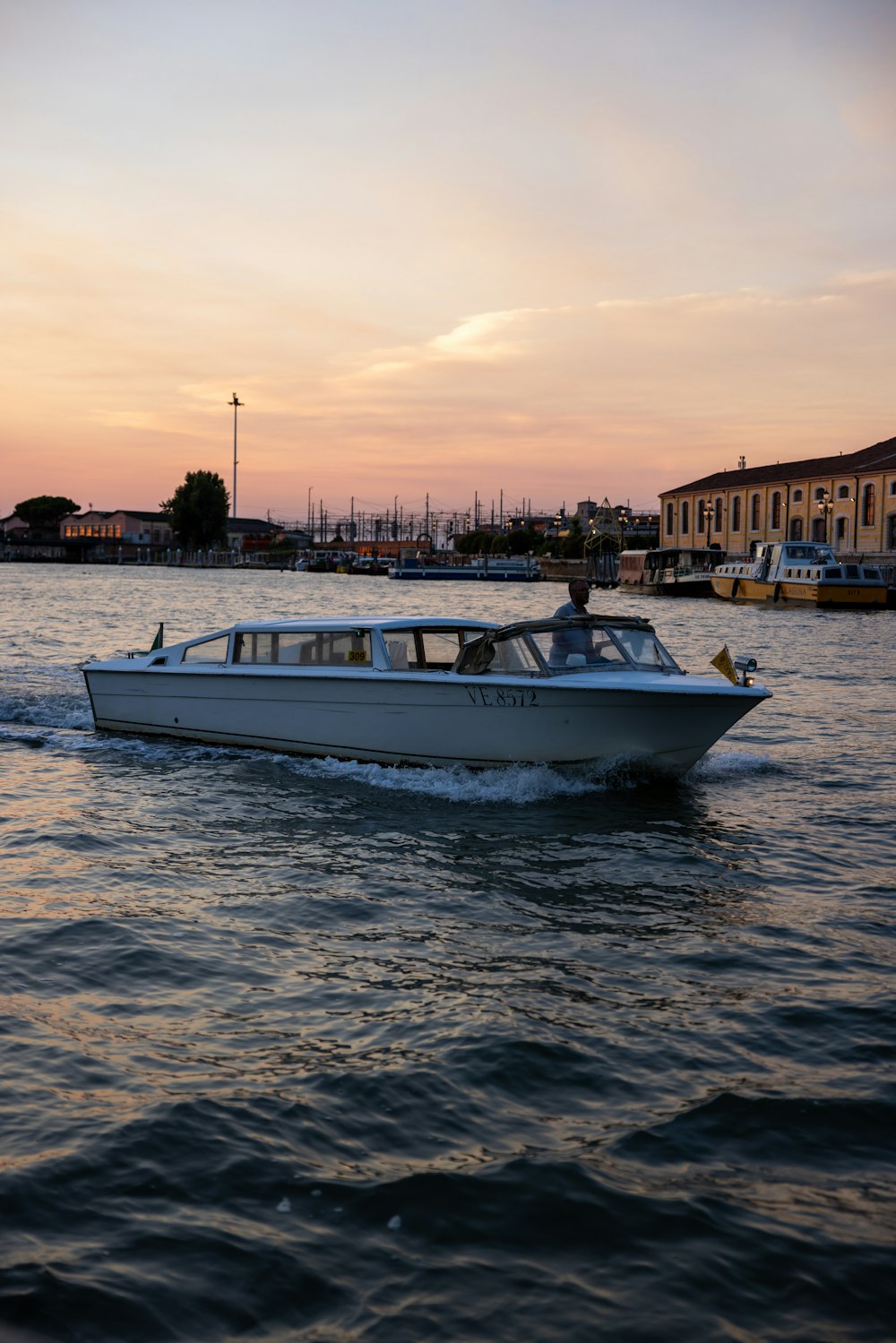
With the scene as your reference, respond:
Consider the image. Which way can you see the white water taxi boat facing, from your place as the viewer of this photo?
facing the viewer and to the right of the viewer
